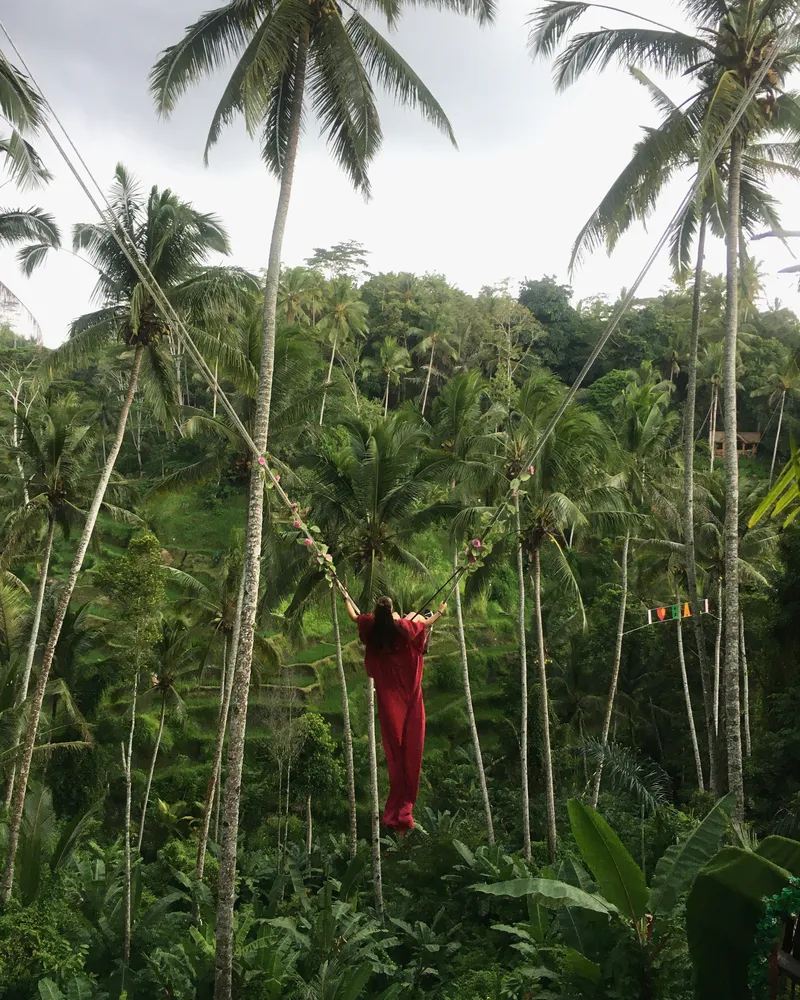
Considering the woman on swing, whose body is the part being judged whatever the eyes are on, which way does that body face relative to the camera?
away from the camera

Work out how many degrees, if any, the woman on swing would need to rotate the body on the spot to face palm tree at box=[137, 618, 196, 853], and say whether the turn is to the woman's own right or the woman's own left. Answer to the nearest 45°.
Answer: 0° — they already face it

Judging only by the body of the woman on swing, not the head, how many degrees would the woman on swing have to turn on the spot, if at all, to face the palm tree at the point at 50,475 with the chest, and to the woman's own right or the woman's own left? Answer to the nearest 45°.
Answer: approximately 45° to the woman's own left

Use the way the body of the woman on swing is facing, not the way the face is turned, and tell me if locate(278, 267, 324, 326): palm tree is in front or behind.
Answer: in front

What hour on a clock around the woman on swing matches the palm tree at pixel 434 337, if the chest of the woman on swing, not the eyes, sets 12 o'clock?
The palm tree is roughly at 12 o'clock from the woman on swing.

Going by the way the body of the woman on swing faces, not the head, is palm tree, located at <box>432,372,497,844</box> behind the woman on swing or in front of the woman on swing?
in front

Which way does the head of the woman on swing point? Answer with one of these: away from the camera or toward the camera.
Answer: away from the camera
